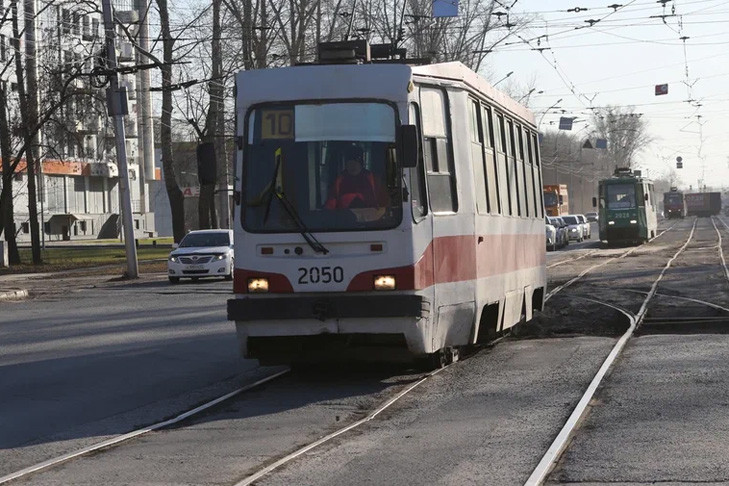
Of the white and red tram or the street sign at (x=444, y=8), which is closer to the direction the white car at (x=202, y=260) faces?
the white and red tram

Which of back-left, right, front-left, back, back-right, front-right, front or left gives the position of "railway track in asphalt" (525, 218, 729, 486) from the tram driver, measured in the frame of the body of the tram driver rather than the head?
left

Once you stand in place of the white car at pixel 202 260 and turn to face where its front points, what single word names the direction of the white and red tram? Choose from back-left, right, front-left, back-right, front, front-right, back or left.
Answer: front

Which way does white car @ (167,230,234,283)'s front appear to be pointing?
toward the camera

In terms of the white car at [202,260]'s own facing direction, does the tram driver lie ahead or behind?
ahead

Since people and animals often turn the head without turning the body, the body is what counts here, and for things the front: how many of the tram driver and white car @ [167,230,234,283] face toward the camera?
2

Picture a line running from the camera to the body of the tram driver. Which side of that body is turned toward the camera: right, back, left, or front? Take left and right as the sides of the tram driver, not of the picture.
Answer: front
